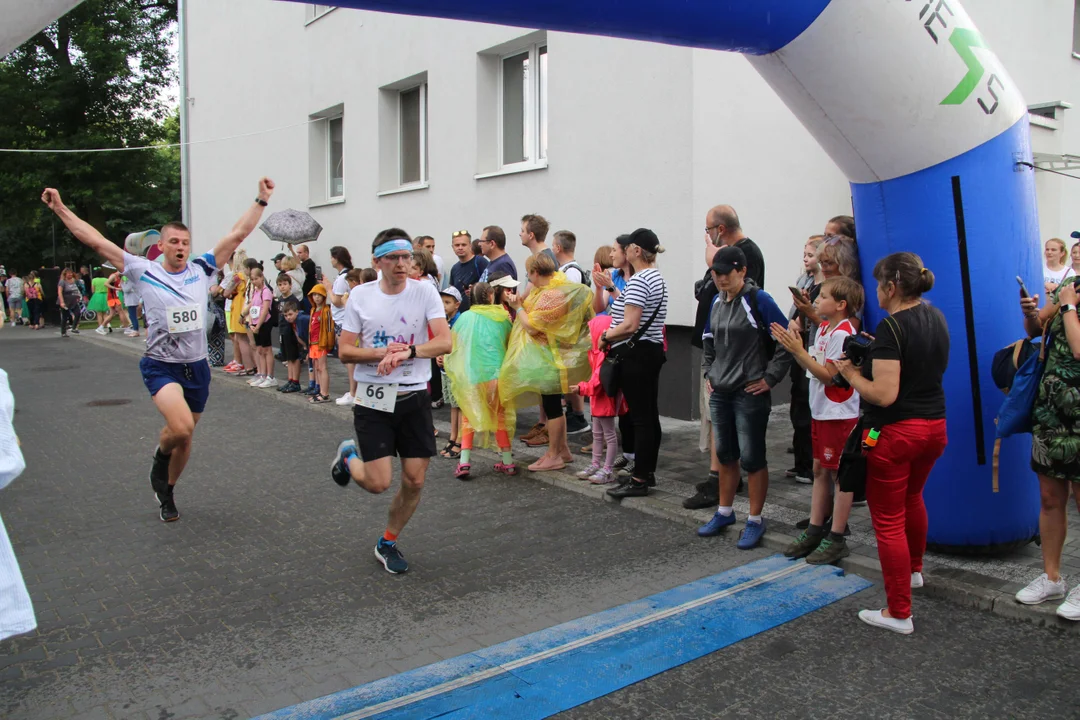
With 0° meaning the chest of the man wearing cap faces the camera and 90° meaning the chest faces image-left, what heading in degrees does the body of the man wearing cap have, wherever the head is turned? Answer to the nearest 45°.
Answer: approximately 45°

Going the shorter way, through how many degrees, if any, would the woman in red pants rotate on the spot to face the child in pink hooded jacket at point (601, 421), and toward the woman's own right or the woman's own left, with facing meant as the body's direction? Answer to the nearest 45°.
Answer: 0° — they already face them

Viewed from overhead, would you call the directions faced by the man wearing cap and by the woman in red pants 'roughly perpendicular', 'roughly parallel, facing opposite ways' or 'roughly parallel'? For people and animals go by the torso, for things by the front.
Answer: roughly perpendicular

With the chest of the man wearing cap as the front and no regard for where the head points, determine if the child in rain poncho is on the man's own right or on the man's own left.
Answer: on the man's own right

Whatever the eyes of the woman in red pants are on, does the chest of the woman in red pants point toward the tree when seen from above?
yes

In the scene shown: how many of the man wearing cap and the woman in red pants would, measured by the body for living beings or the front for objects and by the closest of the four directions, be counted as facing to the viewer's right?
0

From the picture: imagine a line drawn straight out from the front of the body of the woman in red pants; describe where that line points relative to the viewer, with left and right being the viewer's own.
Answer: facing away from the viewer and to the left of the viewer

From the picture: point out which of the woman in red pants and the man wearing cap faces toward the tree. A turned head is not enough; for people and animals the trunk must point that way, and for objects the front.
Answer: the woman in red pants

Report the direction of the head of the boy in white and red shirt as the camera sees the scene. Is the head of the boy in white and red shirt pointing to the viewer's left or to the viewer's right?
to the viewer's left

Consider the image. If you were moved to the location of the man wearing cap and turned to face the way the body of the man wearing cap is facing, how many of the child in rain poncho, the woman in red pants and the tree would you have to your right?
2
